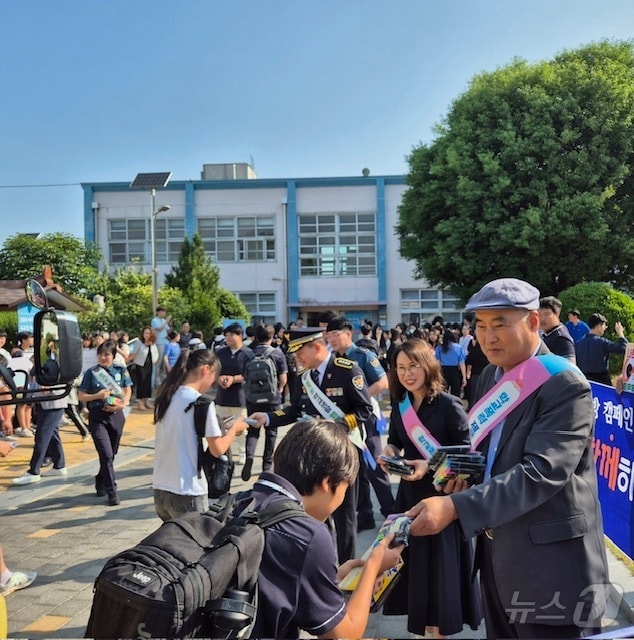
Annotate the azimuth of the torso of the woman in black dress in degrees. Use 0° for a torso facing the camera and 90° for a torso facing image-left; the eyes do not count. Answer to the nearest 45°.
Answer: approximately 45°

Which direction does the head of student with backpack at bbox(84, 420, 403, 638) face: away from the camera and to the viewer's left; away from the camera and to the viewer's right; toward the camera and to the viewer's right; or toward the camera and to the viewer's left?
away from the camera and to the viewer's right

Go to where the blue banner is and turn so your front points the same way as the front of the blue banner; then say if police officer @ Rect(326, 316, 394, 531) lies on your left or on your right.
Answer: on your right

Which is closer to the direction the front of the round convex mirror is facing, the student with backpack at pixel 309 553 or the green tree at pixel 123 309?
the student with backpack

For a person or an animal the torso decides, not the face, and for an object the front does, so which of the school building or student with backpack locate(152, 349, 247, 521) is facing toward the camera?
the school building

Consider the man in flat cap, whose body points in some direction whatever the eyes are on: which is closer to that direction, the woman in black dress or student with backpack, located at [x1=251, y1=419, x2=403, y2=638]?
the student with backpack

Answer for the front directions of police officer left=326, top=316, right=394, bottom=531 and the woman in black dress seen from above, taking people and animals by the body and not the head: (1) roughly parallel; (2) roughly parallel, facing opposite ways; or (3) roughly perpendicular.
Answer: roughly parallel

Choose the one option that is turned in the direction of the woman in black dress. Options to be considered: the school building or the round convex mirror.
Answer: the school building

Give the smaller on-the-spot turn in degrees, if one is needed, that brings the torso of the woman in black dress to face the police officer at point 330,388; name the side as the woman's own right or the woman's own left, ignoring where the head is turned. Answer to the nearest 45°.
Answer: approximately 90° to the woman's own right

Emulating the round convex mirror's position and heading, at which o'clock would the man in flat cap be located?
The man in flat cap is roughly at 9 o'clock from the round convex mirror.

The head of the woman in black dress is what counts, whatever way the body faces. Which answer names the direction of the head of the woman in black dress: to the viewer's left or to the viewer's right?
to the viewer's left

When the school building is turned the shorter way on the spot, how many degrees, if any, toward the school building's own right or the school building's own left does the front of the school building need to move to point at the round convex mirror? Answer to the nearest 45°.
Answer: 0° — it already faces it

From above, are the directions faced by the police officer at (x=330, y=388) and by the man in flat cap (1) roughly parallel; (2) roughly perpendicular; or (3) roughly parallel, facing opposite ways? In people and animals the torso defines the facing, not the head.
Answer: roughly parallel
